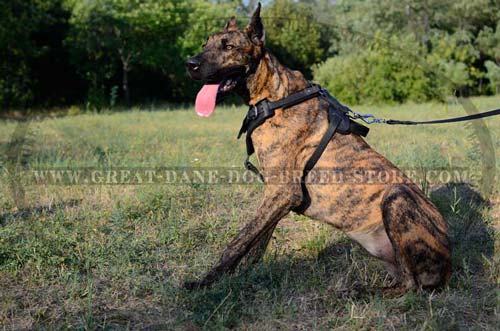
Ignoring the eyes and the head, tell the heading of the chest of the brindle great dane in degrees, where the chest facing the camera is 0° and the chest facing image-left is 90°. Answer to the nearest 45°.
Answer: approximately 90°
